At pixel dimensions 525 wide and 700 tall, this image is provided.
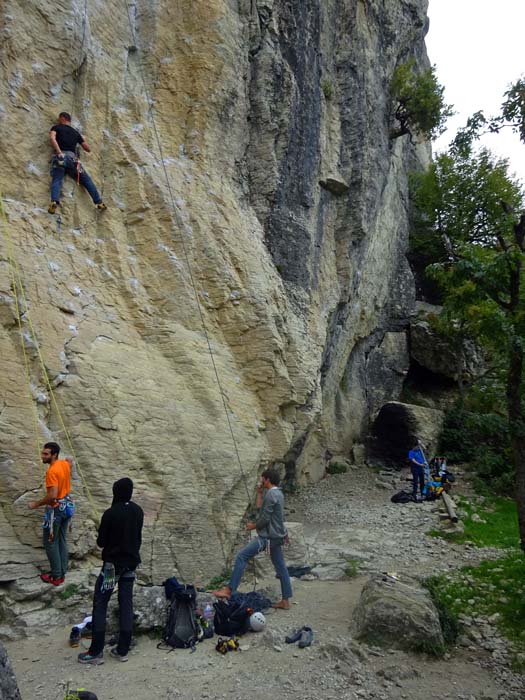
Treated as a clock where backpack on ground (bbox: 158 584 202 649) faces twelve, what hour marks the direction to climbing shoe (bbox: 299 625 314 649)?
The climbing shoe is roughly at 9 o'clock from the backpack on ground.

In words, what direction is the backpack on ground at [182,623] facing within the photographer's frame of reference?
facing the viewer

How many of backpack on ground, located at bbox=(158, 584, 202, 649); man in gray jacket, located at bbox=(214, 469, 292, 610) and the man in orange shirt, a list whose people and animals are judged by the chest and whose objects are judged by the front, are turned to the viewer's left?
2

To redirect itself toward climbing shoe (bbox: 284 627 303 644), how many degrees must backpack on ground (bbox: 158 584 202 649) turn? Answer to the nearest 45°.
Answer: approximately 90° to its left

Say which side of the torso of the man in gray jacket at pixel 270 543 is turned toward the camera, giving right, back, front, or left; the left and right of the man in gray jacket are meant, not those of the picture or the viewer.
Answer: left

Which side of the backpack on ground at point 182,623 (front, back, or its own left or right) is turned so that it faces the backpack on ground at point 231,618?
left

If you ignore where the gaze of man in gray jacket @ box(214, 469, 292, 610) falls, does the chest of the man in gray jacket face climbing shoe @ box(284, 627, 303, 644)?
no

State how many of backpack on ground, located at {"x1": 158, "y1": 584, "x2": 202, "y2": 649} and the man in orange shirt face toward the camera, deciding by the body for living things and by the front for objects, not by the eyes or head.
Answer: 1

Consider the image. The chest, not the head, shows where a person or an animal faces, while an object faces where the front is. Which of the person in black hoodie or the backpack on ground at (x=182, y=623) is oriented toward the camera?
the backpack on ground

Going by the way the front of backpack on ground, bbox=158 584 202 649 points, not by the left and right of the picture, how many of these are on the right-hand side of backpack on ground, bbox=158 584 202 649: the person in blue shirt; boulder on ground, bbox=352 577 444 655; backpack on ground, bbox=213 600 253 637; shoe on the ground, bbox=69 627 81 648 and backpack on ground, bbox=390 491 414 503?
1

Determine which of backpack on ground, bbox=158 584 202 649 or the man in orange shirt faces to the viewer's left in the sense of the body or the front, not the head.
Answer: the man in orange shirt

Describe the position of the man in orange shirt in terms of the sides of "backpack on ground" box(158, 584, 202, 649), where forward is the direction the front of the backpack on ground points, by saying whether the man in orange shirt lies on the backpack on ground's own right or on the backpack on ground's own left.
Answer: on the backpack on ground's own right

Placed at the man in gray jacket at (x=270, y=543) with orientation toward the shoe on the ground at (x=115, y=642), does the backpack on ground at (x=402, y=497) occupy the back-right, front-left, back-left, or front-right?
back-right
